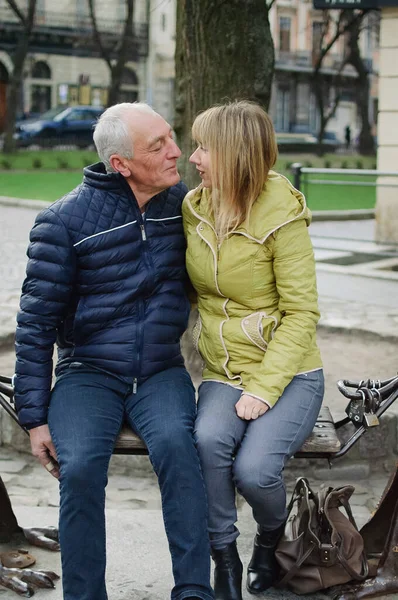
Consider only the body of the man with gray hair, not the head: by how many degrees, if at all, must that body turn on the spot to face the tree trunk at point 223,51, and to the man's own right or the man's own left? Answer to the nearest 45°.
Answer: approximately 135° to the man's own left

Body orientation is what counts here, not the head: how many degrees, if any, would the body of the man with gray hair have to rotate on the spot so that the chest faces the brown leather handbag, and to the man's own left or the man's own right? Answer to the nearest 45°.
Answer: approximately 45° to the man's own left

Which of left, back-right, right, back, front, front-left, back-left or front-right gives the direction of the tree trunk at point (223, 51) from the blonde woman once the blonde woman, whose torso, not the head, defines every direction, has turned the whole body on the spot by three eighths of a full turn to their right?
front

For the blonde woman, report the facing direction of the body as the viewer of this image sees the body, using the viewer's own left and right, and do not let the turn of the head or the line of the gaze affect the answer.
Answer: facing the viewer and to the left of the viewer

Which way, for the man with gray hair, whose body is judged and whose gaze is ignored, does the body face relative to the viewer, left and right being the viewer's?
facing the viewer and to the right of the viewer

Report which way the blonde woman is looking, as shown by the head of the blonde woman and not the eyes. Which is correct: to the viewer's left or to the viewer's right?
to the viewer's left

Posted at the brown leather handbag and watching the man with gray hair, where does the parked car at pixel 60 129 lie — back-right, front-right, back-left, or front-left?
front-right
